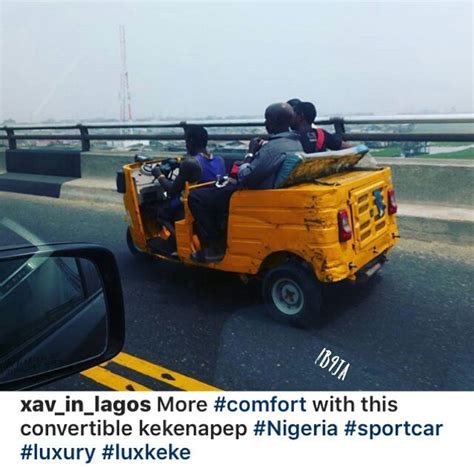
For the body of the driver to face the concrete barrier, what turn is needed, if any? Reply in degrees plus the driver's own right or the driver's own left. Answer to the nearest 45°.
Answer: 0° — they already face it

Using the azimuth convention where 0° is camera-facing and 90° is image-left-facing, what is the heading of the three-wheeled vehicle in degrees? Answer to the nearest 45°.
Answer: approximately 135°

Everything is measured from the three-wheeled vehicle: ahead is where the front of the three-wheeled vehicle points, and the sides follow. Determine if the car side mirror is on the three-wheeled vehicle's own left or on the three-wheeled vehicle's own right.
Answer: on the three-wheeled vehicle's own left

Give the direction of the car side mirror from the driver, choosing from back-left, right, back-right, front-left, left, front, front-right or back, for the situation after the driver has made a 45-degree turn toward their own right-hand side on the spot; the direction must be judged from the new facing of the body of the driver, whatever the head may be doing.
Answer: back

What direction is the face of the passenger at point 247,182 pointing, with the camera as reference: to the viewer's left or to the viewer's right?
to the viewer's left

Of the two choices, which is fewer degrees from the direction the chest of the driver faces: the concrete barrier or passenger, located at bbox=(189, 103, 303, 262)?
the concrete barrier

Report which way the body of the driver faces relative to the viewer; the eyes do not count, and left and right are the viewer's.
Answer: facing away from the viewer and to the left of the viewer
